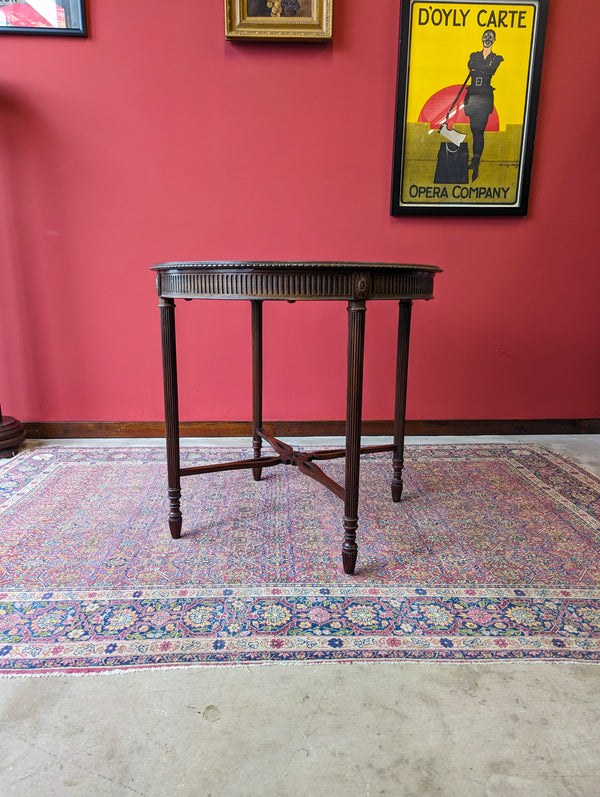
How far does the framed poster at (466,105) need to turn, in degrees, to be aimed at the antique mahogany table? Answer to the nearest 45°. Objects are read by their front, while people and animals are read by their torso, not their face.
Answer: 0° — it already faces it

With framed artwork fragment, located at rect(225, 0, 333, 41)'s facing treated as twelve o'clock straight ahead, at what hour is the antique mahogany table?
The antique mahogany table is roughly at 12 o'clock from the framed artwork fragment.

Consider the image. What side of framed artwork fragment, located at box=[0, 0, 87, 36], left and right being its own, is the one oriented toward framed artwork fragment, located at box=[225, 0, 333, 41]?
left

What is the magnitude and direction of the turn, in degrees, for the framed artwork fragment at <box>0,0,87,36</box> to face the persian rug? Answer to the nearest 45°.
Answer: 0° — it already faces it

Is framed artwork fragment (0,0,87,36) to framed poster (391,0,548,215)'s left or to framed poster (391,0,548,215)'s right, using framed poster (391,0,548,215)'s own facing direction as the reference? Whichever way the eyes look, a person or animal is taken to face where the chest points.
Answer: on its right

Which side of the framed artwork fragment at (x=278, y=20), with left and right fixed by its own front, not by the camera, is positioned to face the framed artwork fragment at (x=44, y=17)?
right

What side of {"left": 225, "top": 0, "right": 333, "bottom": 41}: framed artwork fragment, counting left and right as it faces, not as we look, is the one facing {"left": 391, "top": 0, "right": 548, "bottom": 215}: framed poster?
left
